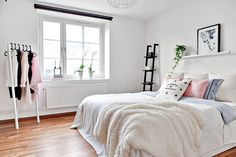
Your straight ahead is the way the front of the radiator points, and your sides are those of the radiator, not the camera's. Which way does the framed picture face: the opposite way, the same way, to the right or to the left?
to the right

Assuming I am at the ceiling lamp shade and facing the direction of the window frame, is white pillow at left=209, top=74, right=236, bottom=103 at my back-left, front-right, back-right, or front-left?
back-right

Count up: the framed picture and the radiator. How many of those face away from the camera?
0

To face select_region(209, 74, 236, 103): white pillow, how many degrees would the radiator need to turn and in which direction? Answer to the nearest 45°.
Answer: approximately 45° to its left

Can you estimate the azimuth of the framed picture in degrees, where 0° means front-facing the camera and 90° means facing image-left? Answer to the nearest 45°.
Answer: approximately 45°

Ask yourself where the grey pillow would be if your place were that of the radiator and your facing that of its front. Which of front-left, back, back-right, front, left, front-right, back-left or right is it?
front-left

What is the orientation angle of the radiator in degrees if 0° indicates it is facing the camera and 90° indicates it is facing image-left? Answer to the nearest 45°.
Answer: approximately 0°

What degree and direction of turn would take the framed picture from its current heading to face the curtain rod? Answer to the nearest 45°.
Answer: approximately 45° to its right

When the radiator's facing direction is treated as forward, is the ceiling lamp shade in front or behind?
in front
